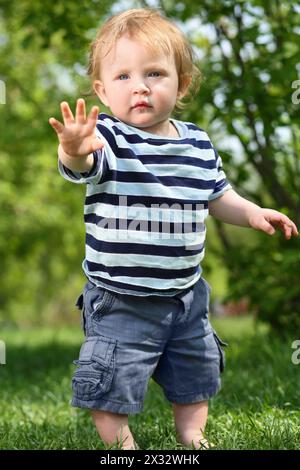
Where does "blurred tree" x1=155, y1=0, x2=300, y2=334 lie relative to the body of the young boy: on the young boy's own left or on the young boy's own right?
on the young boy's own left

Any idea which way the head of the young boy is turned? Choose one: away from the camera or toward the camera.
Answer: toward the camera

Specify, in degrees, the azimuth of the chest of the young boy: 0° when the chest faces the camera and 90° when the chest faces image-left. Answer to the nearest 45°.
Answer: approximately 315°

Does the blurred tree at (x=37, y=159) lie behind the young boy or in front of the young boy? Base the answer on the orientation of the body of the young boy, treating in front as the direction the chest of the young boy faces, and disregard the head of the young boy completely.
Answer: behind

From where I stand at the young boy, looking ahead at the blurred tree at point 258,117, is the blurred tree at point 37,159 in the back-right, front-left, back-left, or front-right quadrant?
front-left
